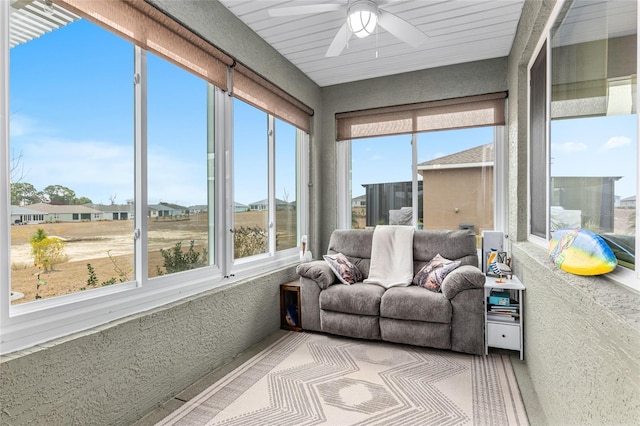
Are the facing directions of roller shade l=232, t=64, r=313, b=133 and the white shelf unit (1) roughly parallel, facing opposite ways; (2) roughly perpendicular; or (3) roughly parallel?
roughly perpendicular

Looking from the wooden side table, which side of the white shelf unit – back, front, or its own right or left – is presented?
right

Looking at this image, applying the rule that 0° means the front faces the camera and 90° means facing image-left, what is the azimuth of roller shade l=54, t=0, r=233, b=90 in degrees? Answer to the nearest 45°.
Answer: approximately 315°

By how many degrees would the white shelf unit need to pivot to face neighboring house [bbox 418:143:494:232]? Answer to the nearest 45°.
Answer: approximately 180°

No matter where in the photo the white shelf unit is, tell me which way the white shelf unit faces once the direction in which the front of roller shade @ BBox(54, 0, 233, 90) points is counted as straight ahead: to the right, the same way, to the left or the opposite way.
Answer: to the right

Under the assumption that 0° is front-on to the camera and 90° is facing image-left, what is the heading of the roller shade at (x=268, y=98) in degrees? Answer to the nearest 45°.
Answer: approximately 315°

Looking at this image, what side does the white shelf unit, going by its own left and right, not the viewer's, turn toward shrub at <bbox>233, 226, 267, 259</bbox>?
right
